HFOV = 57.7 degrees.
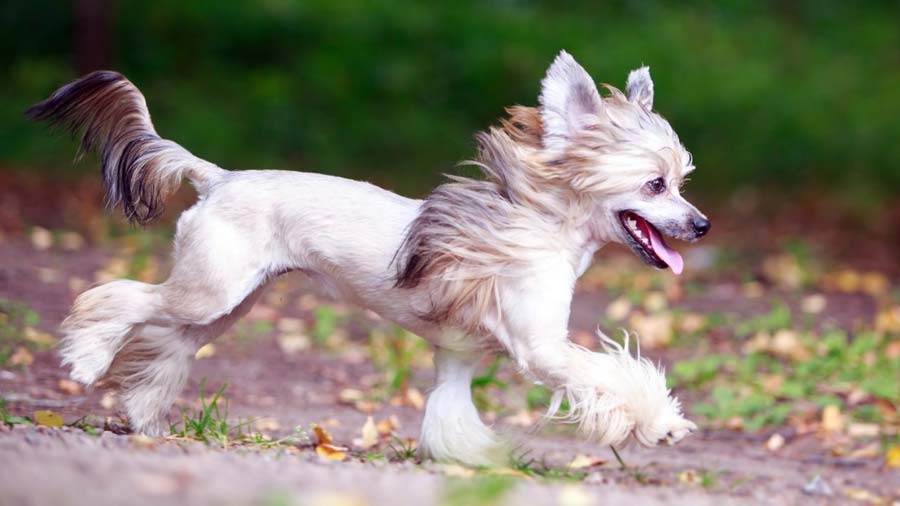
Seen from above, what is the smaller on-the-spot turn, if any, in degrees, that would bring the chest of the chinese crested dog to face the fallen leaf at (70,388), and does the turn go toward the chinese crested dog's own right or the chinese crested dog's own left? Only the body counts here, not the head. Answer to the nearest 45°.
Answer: approximately 135° to the chinese crested dog's own left

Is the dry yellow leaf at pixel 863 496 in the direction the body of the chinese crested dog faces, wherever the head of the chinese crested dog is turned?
yes

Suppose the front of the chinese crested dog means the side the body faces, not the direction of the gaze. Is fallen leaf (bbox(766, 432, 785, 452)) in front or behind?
in front

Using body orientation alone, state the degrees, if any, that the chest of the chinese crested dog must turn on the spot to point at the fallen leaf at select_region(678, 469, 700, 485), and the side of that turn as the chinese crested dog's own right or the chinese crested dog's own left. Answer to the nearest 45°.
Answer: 0° — it already faces it

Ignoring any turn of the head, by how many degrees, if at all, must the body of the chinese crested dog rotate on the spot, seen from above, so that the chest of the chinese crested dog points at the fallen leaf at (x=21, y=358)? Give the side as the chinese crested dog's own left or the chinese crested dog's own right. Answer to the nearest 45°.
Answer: approximately 135° to the chinese crested dog's own left

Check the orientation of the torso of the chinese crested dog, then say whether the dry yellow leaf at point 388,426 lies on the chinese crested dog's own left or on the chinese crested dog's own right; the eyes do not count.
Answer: on the chinese crested dog's own left

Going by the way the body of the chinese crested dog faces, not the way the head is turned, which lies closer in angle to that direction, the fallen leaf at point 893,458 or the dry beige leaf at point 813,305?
the fallen leaf

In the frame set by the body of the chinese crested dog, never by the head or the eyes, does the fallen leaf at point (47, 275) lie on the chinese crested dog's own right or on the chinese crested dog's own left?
on the chinese crested dog's own left

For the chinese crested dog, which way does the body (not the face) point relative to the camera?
to the viewer's right
